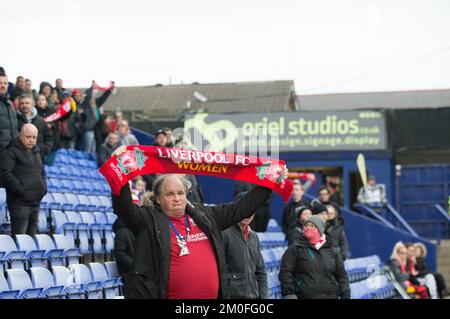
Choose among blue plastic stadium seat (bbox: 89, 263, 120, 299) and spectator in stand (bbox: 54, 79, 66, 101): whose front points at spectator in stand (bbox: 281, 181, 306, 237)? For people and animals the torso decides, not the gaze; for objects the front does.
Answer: spectator in stand (bbox: 54, 79, 66, 101)

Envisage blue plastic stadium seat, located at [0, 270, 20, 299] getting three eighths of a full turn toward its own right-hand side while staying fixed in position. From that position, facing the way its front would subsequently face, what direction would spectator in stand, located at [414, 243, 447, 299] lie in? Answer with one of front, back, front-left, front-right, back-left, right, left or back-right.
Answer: back-right

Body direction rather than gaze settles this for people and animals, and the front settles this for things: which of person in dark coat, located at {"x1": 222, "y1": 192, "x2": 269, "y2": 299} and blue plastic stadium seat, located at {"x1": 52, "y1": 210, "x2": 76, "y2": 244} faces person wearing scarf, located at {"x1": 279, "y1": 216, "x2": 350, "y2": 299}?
the blue plastic stadium seat

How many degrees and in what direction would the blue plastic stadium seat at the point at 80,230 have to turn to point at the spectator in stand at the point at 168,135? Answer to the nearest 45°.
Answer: approximately 90° to its left

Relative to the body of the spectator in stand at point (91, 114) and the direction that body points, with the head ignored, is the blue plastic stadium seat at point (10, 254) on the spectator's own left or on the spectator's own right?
on the spectator's own right

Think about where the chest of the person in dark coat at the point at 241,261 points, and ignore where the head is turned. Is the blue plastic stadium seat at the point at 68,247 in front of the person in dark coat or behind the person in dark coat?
behind

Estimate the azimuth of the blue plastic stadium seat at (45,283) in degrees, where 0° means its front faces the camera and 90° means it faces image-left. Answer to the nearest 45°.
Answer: approximately 315°

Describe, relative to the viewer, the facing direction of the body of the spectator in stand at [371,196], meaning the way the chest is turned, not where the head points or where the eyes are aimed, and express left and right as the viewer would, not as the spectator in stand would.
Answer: facing the viewer

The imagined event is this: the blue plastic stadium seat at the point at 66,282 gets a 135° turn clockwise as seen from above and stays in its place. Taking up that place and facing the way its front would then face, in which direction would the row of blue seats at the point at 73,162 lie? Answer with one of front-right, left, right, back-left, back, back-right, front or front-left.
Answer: right

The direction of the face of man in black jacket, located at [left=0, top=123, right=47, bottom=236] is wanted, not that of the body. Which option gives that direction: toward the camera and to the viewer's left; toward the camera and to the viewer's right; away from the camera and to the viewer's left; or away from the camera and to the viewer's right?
toward the camera and to the viewer's right

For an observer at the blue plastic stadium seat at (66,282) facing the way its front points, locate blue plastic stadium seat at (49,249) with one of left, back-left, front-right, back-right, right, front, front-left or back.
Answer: back-left

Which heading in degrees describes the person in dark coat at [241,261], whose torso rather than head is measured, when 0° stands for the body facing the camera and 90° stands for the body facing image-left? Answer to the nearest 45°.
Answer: approximately 315°

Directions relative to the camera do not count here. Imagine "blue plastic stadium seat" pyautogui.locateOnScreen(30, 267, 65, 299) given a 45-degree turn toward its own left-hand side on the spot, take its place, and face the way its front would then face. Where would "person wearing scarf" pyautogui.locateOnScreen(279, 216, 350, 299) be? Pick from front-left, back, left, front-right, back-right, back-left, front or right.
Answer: front

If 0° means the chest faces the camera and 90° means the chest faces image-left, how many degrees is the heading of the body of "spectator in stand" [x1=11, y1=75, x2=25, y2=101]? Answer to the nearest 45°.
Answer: approximately 315°

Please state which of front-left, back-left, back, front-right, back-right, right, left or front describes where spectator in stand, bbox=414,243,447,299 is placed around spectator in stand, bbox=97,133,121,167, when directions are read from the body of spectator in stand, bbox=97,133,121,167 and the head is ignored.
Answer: front-left

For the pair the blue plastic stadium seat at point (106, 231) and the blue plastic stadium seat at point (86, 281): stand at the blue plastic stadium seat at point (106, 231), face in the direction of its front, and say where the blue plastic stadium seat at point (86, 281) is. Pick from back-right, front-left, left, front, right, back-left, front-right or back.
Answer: front-right

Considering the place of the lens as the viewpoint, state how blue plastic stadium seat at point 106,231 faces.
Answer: facing the viewer and to the right of the viewer
